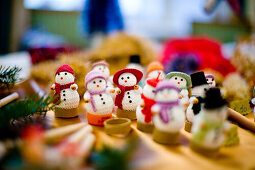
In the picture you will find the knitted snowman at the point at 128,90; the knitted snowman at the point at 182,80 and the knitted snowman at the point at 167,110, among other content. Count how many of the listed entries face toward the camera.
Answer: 3

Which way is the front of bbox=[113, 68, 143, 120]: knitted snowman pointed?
toward the camera

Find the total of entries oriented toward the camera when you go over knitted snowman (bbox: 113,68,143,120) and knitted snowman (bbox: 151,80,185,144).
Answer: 2

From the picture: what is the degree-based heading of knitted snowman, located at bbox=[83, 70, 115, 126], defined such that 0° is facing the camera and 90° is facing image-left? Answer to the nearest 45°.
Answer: approximately 0°
